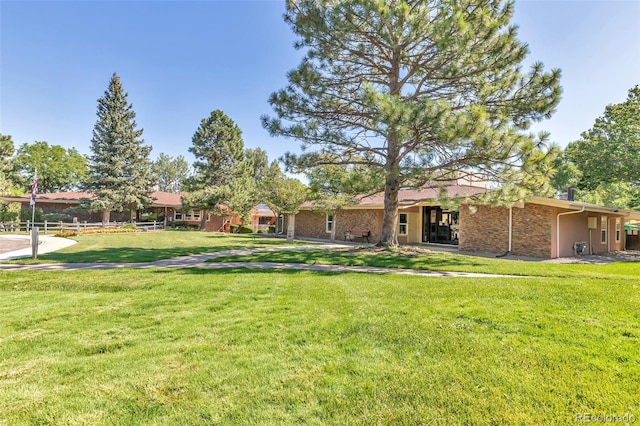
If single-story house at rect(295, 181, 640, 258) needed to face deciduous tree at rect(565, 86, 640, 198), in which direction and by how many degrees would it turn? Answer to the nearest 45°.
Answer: approximately 180°

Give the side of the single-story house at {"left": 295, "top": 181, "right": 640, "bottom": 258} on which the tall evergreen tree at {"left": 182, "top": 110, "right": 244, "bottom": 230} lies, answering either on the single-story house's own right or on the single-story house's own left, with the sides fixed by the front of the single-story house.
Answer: on the single-story house's own right

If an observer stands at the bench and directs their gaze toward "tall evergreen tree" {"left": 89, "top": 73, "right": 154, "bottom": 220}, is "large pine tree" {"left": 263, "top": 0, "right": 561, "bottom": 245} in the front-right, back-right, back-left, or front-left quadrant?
back-left

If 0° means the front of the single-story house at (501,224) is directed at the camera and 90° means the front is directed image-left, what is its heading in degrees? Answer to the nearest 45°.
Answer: approximately 45°

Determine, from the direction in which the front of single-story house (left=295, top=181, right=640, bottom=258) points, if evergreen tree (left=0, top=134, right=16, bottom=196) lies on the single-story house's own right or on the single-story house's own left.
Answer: on the single-story house's own right

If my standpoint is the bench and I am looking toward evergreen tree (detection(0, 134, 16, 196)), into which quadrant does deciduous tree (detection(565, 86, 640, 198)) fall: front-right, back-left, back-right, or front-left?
back-right
